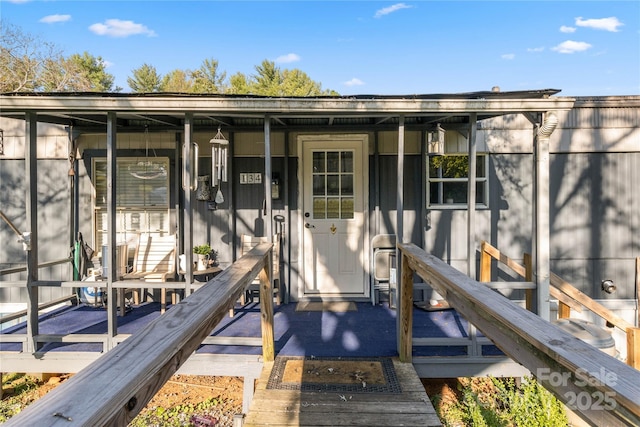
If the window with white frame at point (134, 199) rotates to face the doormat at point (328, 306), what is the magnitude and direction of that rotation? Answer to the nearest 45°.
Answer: approximately 45° to its left

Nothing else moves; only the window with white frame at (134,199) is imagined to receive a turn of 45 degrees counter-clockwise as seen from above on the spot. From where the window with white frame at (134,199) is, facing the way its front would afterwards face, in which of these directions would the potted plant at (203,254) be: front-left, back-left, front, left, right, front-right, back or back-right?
front

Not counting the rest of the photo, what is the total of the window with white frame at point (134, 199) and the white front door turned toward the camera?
2

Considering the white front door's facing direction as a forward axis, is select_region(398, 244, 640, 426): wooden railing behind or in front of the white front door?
in front

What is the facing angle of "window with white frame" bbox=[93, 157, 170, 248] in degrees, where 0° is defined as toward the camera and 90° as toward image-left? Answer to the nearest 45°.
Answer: approximately 0°

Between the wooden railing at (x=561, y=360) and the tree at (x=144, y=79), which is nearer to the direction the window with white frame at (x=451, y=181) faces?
the wooden railing

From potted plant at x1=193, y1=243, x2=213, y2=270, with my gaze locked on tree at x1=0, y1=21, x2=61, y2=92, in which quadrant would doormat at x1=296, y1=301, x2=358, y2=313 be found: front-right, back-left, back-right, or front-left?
back-right

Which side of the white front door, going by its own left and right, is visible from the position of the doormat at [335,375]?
front

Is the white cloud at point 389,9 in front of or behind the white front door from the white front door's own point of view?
behind

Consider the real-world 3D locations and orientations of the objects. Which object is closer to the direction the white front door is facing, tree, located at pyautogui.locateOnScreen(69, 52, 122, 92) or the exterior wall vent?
the exterior wall vent

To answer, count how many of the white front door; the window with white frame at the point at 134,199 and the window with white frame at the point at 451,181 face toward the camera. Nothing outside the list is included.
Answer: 3

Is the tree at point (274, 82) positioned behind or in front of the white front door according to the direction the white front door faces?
behind

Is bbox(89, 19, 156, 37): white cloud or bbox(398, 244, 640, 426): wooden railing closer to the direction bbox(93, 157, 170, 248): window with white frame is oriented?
the wooden railing
